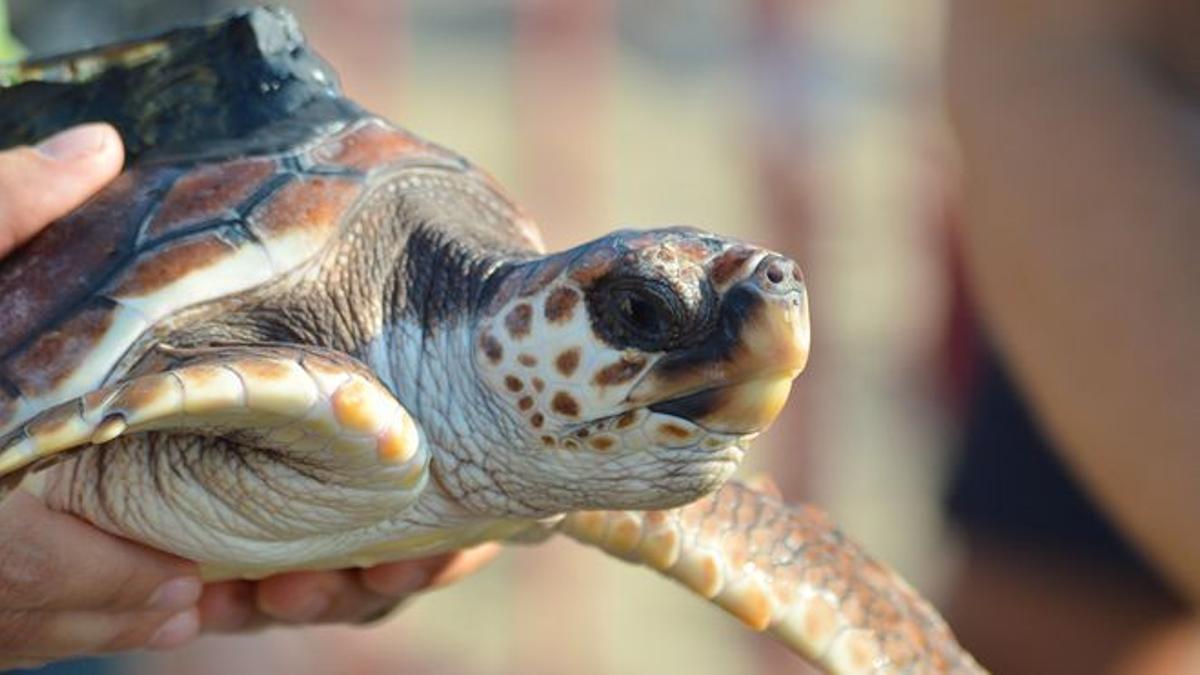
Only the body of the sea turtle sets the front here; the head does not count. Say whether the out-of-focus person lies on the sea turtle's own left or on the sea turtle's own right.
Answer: on the sea turtle's own left
